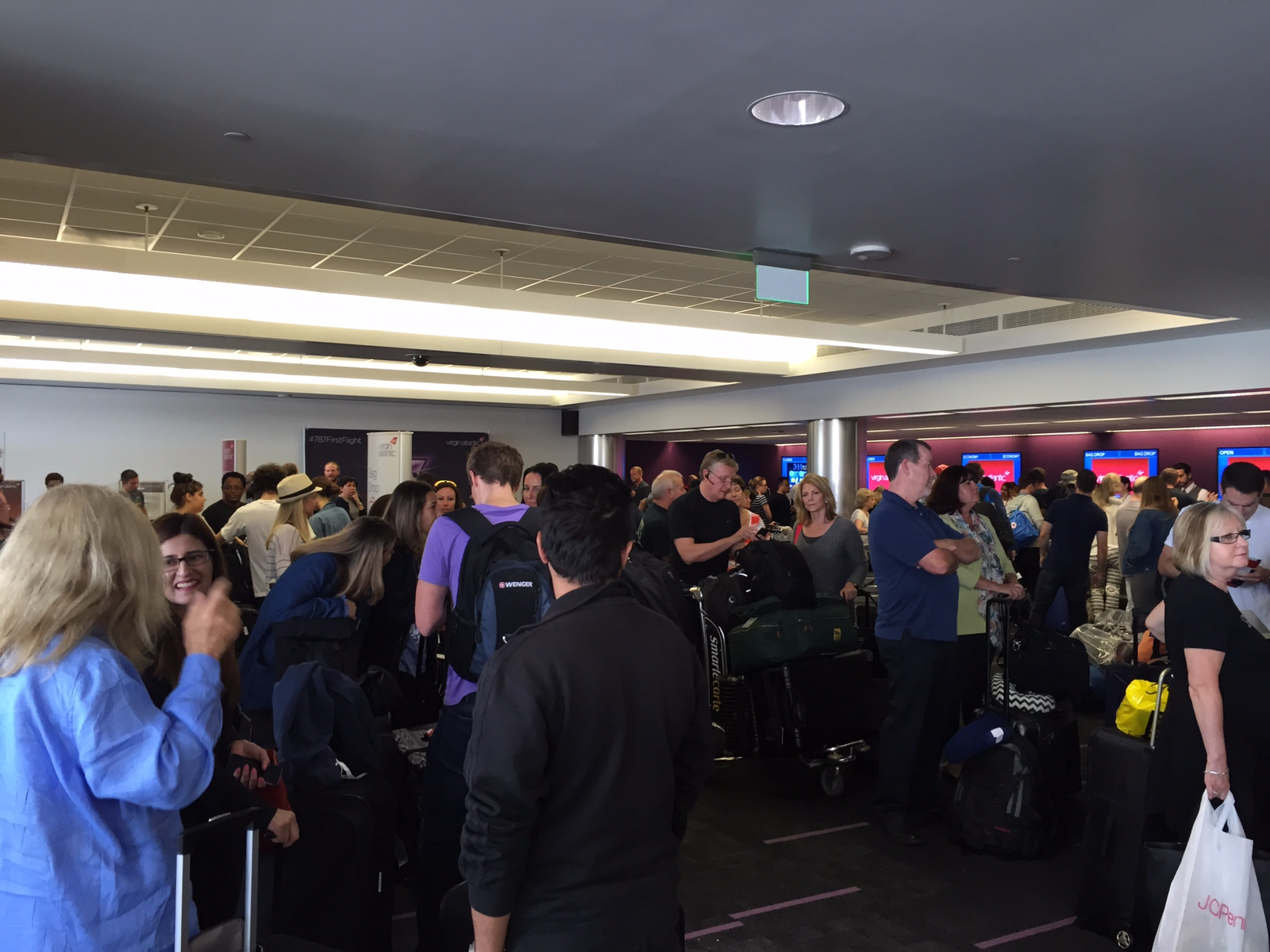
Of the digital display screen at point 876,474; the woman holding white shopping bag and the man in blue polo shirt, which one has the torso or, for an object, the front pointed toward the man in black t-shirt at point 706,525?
the digital display screen

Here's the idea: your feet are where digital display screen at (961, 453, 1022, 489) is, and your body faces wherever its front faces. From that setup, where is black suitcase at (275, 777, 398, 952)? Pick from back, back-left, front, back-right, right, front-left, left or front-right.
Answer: front

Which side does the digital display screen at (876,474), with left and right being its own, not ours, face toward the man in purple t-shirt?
front

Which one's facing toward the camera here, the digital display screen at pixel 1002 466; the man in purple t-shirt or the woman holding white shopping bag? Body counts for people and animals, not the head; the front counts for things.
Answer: the digital display screen

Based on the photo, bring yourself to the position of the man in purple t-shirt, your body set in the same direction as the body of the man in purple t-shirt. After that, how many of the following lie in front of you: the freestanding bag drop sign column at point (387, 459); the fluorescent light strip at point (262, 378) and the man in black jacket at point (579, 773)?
2

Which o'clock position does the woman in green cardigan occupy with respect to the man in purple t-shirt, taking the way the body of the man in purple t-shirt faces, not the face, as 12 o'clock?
The woman in green cardigan is roughly at 2 o'clock from the man in purple t-shirt.

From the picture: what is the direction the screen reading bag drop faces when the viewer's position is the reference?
facing the viewer

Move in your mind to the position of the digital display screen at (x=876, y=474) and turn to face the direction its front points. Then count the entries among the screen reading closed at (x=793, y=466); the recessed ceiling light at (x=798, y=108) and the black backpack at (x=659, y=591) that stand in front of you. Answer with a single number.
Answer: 2

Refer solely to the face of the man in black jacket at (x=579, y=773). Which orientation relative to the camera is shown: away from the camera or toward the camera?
away from the camera

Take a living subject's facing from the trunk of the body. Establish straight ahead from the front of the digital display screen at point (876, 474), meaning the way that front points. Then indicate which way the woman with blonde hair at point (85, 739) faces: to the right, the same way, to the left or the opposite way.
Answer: the opposite way

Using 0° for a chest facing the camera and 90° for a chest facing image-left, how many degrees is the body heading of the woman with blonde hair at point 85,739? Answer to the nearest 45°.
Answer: approximately 225°

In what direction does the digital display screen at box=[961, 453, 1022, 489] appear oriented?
toward the camera
